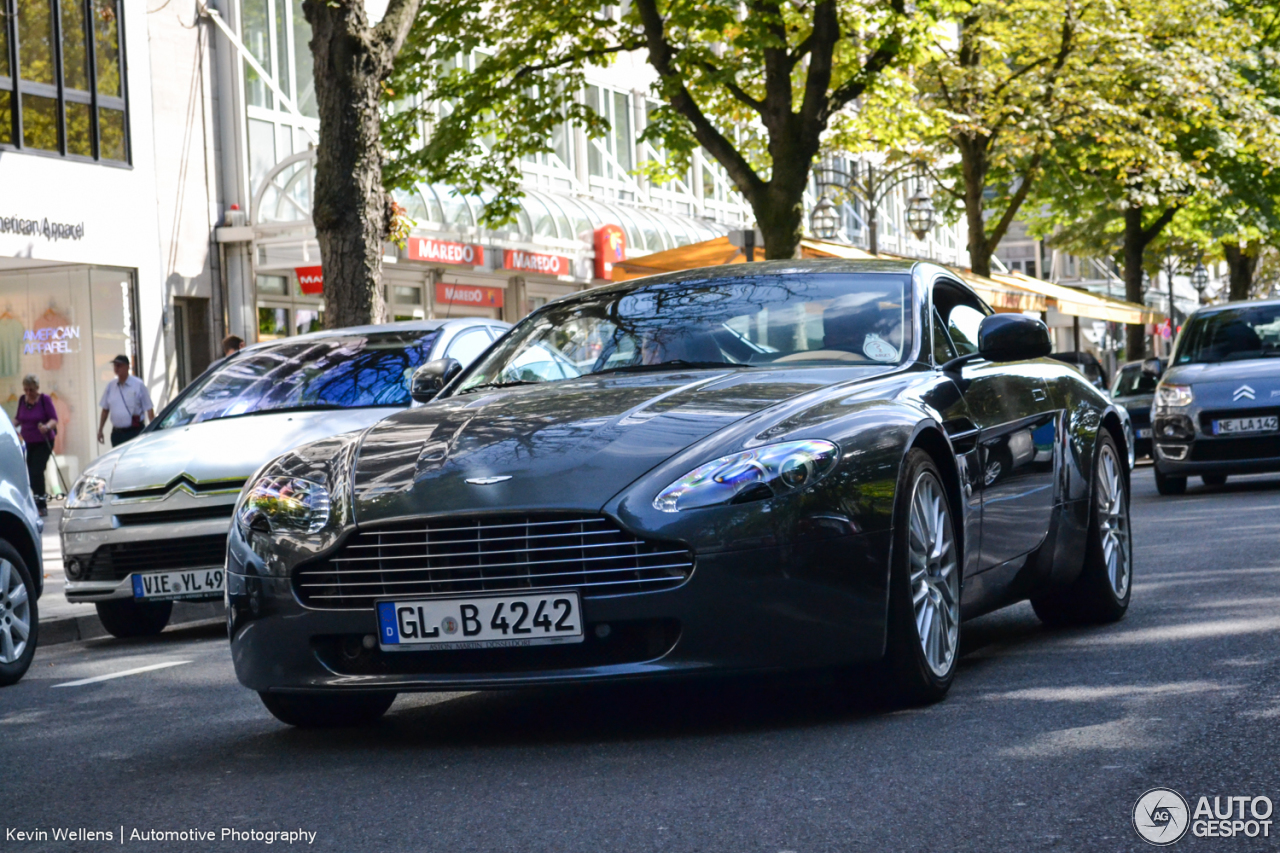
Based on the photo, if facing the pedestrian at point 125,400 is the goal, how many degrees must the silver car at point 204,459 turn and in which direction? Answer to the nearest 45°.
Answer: approximately 135° to its right

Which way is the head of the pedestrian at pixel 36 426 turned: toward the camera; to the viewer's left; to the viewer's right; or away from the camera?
toward the camera

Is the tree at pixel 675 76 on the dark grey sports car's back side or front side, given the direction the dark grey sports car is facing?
on the back side

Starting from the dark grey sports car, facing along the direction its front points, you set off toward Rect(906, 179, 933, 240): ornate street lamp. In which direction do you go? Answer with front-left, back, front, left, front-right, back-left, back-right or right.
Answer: back-right

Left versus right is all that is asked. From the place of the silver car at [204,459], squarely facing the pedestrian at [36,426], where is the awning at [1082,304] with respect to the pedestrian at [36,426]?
right

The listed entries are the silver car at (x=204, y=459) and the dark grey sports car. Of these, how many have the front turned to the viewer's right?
0

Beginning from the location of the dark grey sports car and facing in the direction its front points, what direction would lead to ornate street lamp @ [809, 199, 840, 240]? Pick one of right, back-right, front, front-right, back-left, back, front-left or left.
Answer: back-right

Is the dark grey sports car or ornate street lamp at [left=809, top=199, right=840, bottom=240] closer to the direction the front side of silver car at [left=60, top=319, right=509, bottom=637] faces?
the dark grey sports car

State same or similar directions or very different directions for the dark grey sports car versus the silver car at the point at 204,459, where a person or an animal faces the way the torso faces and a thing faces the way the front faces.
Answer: same or similar directions

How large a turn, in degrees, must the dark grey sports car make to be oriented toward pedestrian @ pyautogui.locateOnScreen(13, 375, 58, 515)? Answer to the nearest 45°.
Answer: approximately 90° to its right

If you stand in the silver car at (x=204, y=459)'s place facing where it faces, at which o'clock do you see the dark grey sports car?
The dark grey sports car is roughly at 10 o'clock from the silver car.

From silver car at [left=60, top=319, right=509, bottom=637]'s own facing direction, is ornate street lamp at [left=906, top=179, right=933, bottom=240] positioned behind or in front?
behind

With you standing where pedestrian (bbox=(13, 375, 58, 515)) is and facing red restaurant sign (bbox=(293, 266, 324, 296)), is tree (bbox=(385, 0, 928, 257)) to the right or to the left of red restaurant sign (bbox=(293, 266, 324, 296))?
right

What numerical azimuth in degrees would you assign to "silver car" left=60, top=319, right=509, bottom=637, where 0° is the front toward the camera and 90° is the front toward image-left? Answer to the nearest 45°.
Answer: approximately 45°
